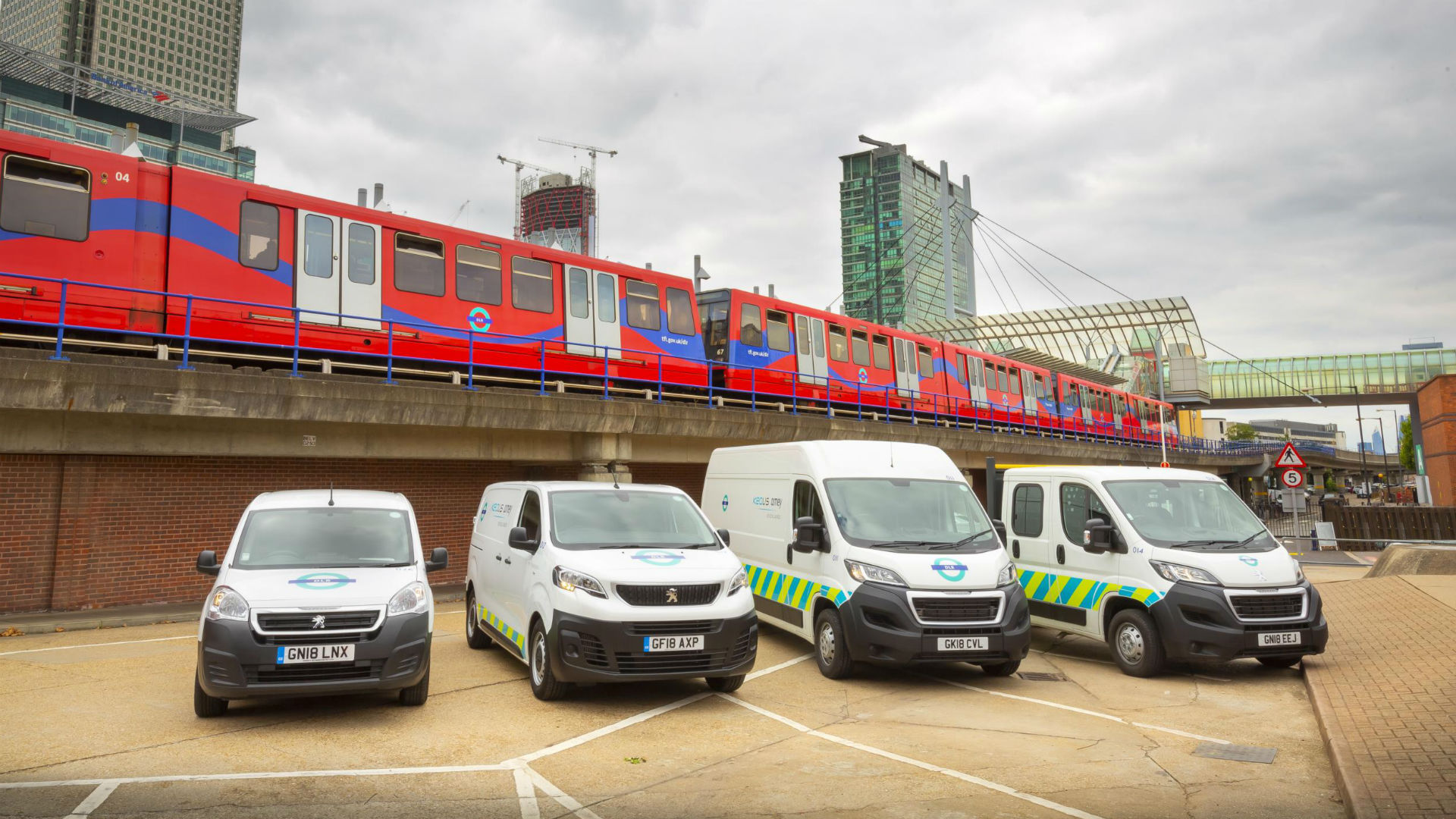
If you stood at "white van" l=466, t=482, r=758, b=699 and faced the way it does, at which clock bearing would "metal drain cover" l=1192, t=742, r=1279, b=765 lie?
The metal drain cover is roughly at 11 o'clock from the white van.

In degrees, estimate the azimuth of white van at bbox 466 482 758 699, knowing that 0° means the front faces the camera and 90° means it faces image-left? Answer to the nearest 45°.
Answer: approximately 315°

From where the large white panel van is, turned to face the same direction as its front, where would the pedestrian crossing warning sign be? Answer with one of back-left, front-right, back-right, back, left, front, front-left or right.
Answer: left

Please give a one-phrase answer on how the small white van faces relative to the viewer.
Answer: facing the viewer

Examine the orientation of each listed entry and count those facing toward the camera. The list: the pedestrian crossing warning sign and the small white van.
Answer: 2

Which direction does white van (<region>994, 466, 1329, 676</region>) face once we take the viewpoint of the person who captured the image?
facing the viewer and to the right of the viewer

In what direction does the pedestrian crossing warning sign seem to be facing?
toward the camera

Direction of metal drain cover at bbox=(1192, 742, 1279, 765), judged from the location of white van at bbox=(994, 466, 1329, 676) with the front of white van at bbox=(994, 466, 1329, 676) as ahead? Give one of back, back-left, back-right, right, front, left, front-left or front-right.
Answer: front-right

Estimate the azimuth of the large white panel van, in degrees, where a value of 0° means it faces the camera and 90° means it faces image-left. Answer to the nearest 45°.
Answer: approximately 315°

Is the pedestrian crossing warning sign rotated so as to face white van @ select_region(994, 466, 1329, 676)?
yes

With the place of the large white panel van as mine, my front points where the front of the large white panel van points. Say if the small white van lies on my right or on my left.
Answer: on my right

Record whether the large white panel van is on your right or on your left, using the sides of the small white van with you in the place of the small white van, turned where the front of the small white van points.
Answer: on your left
